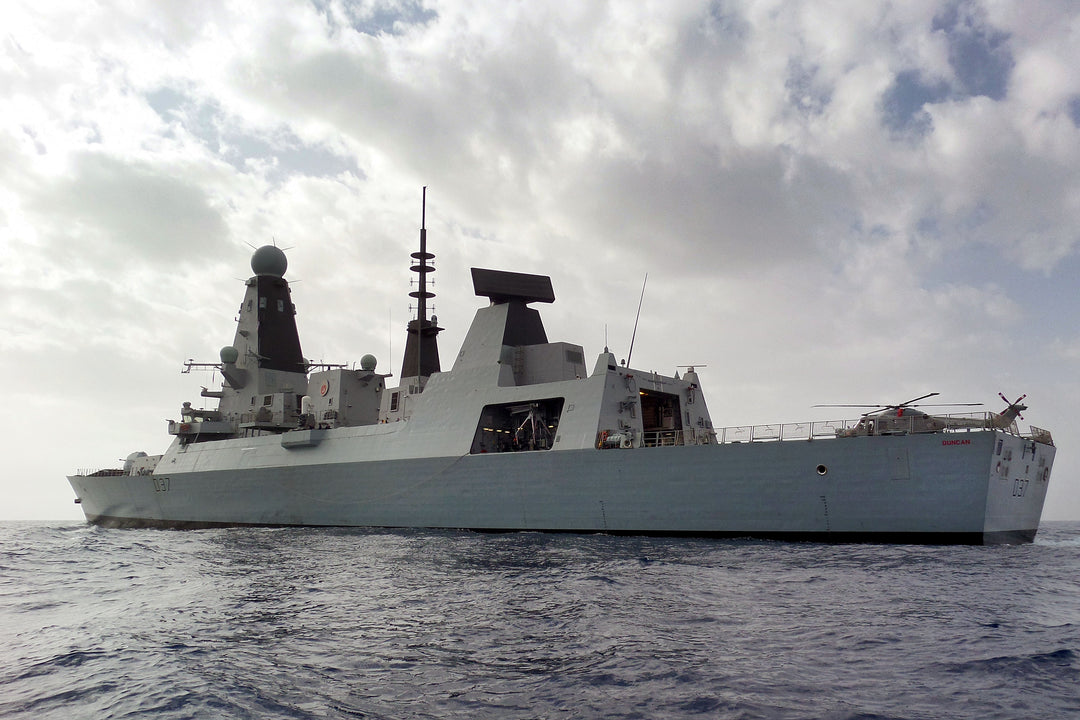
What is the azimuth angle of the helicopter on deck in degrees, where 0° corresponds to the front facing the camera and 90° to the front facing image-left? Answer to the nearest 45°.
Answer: approximately 90°

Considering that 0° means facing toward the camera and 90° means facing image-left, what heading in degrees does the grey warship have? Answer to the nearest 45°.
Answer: approximately 135°
